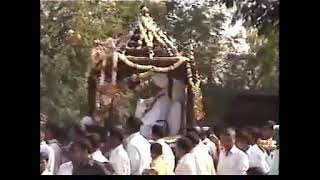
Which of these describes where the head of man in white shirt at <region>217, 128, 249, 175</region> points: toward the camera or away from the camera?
toward the camera

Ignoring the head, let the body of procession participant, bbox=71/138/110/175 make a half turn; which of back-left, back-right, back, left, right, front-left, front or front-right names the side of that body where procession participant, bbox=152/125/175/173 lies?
front-right

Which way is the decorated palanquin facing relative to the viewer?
toward the camera

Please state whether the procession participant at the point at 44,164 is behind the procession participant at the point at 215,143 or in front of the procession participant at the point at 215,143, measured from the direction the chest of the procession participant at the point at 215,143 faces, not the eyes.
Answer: in front

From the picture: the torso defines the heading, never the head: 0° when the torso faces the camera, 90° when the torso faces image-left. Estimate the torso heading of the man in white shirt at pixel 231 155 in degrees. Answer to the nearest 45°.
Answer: approximately 45°
